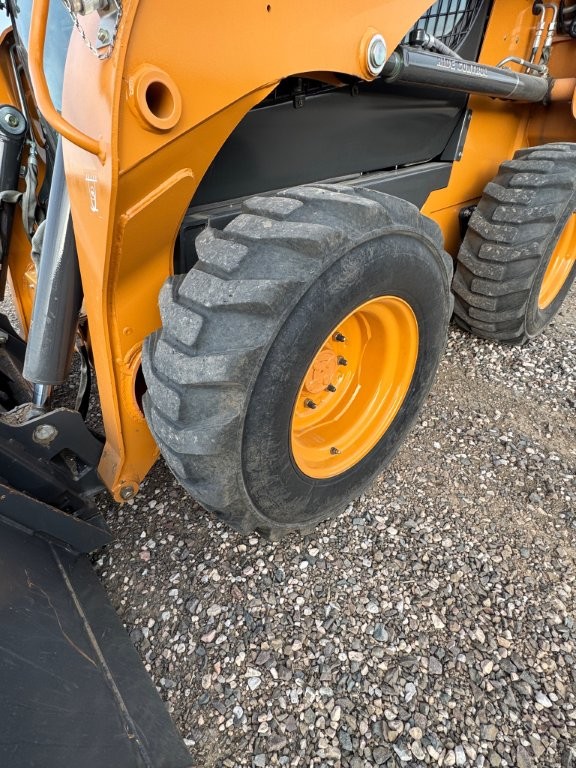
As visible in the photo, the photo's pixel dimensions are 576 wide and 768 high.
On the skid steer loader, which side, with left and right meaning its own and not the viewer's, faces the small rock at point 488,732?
left

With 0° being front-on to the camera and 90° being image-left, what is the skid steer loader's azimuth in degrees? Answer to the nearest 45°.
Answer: approximately 45°

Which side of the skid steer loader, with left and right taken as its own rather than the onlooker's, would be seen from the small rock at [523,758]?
left
